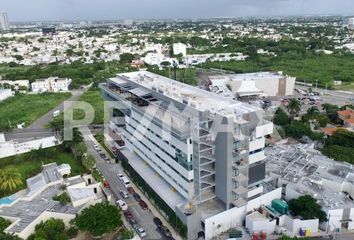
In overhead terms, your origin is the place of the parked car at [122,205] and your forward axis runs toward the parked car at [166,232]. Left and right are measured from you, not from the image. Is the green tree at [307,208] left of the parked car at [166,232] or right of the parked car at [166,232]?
left

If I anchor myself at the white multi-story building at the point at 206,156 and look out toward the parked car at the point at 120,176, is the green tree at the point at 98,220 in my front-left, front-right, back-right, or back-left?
front-left

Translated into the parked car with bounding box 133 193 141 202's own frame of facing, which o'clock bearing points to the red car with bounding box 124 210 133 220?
The red car is roughly at 8 o'clock from the parked car.

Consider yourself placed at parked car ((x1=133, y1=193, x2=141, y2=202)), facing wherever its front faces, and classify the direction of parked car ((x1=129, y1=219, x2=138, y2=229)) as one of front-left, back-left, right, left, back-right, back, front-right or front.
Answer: back-left

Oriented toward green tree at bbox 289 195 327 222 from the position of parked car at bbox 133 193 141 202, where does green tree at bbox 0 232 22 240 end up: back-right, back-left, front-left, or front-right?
back-right
